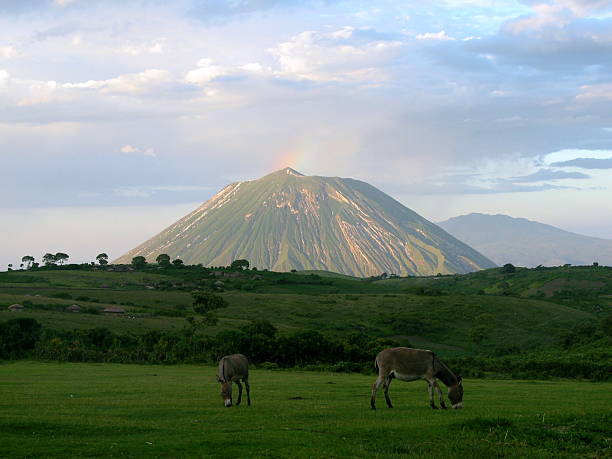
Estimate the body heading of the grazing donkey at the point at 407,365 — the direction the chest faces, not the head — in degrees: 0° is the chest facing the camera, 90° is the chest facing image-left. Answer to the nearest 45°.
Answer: approximately 270°

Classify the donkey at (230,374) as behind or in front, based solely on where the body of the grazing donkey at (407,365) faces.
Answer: behind

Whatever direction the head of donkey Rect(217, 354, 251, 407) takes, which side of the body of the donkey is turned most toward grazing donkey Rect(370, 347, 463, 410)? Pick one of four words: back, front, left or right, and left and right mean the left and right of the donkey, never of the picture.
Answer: left

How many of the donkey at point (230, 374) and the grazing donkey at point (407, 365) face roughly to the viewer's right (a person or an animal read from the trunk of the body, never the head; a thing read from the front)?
1

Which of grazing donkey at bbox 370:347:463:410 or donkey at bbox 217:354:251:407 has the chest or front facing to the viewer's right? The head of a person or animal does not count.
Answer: the grazing donkey

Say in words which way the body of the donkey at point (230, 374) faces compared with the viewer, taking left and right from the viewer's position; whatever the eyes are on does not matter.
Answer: facing the viewer and to the left of the viewer
